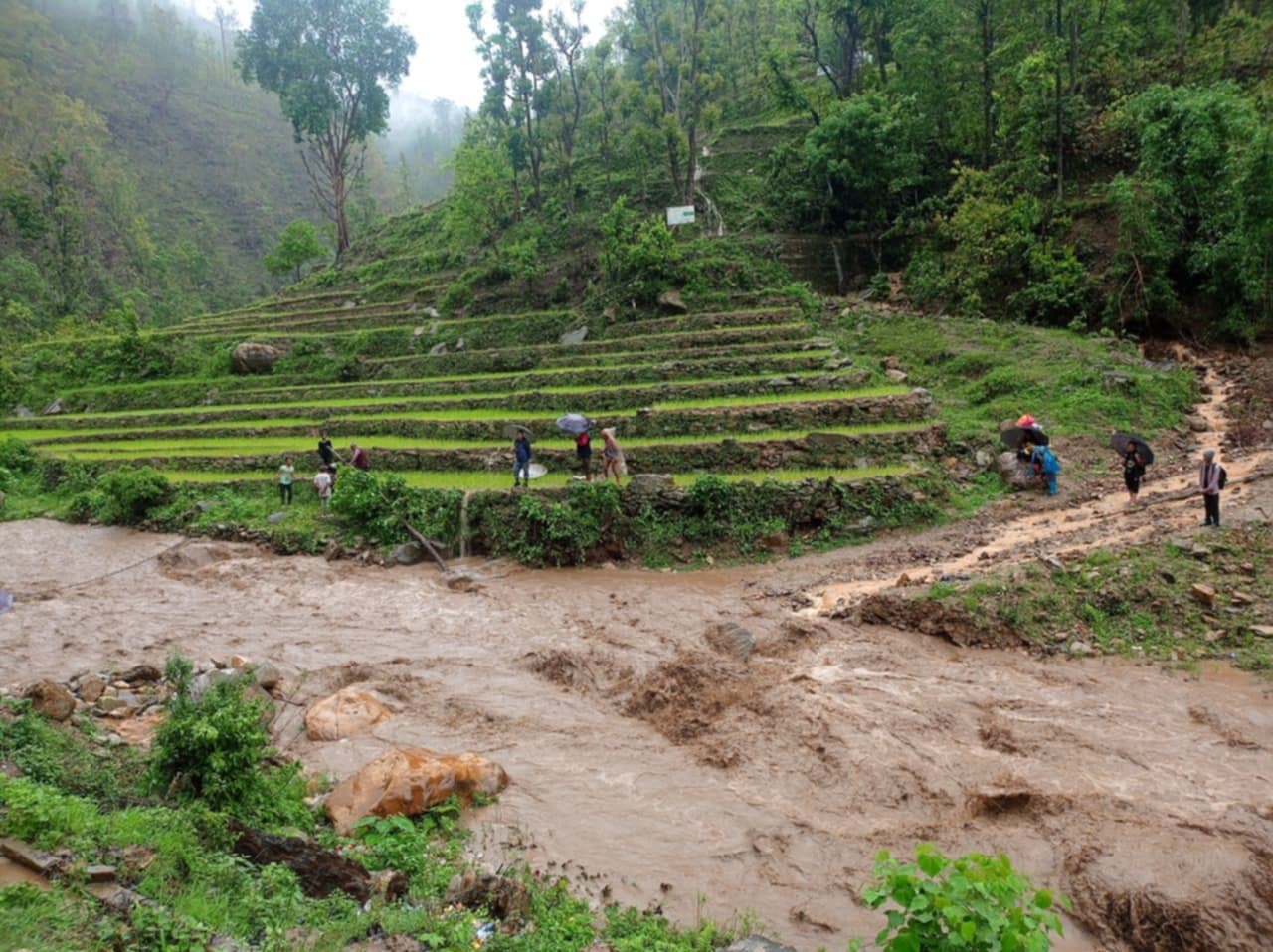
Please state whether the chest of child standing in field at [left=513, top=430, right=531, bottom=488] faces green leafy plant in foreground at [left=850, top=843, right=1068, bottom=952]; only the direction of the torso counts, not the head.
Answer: yes

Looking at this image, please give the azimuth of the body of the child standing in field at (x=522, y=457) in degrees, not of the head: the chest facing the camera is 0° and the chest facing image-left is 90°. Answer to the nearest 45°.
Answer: approximately 0°

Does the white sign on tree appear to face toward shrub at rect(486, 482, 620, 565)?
yes

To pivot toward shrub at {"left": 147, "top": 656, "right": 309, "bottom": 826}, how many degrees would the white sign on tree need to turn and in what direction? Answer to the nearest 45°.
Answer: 0° — it already faces it

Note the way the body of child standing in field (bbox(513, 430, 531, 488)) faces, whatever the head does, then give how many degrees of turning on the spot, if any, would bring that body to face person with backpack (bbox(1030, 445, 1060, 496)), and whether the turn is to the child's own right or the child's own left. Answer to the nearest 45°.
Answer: approximately 90° to the child's own left

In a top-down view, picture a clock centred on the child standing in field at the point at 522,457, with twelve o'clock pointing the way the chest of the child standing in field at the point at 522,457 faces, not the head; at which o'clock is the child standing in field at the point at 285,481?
the child standing in field at the point at 285,481 is roughly at 4 o'clock from the child standing in field at the point at 522,457.

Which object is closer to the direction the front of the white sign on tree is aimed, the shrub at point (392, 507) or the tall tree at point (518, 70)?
the shrub

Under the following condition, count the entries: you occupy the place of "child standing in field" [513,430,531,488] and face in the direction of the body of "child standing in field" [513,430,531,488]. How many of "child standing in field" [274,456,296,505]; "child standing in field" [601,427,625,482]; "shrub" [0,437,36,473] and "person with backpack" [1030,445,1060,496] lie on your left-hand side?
2

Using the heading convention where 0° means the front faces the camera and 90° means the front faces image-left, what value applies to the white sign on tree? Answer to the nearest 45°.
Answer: approximately 0°

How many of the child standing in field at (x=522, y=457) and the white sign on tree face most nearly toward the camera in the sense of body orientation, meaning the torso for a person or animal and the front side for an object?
2
